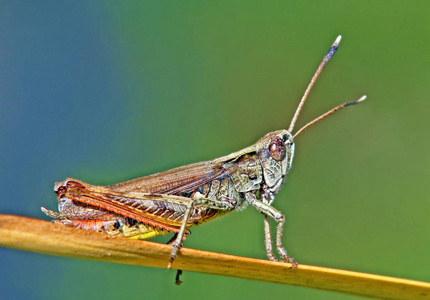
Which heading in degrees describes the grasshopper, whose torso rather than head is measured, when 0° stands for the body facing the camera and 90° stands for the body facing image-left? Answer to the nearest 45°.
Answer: approximately 270°
